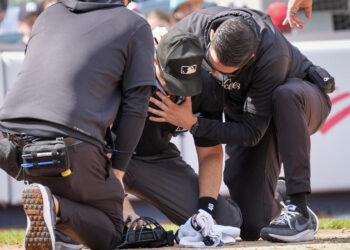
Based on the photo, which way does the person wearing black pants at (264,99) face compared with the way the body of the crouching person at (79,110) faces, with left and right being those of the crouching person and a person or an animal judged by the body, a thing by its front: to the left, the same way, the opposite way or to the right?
the opposite way

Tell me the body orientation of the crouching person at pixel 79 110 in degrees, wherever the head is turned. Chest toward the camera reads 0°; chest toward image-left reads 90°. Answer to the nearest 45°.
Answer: approximately 225°

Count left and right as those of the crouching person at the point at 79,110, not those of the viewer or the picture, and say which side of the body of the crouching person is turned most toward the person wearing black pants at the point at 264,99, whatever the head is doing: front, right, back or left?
front

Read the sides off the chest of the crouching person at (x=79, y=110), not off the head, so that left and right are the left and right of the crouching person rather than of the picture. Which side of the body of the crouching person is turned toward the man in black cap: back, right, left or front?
front

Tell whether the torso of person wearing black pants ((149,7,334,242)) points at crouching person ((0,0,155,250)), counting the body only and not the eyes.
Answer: yes

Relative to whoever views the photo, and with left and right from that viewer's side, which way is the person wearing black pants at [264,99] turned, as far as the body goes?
facing the viewer and to the left of the viewer
